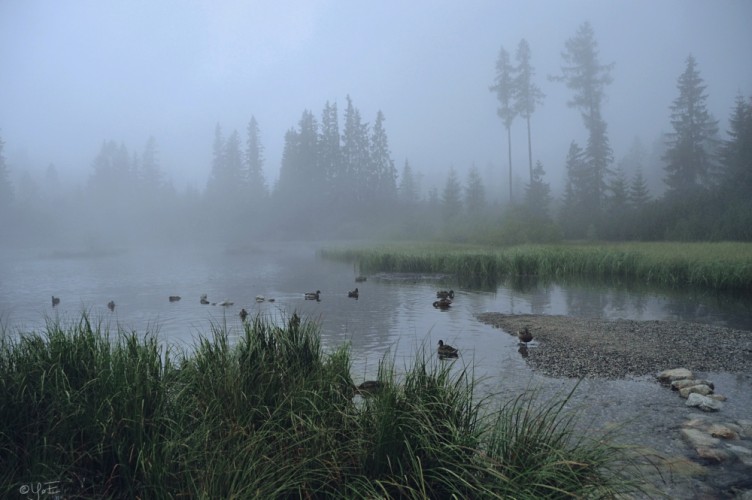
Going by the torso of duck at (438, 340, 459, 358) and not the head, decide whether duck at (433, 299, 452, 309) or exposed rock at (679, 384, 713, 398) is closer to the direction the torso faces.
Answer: the duck

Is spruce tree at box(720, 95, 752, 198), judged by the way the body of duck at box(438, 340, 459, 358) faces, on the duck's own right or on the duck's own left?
on the duck's own right

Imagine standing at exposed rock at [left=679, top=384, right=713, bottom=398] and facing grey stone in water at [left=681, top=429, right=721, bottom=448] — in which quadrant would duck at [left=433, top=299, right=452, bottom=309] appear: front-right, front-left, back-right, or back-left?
back-right

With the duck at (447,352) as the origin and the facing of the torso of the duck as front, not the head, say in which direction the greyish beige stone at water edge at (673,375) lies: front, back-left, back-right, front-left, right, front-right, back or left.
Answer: back

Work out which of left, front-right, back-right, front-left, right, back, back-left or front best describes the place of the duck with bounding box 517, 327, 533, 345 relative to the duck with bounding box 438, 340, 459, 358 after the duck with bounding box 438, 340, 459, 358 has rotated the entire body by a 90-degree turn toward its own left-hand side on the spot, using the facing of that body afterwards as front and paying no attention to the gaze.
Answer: back-left

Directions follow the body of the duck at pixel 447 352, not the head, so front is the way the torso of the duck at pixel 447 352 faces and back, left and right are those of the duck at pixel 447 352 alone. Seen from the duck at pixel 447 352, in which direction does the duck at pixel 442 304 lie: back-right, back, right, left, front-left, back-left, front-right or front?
right

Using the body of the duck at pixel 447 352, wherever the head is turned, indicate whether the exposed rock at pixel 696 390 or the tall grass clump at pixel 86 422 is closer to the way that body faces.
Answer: the tall grass clump

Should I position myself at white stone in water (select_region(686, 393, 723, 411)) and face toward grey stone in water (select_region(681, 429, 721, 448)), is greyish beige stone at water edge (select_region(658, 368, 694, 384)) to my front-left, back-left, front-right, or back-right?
back-right

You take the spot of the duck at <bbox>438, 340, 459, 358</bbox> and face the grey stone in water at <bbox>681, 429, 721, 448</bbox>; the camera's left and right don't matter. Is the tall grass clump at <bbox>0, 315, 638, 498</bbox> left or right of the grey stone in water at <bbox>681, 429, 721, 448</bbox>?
right
